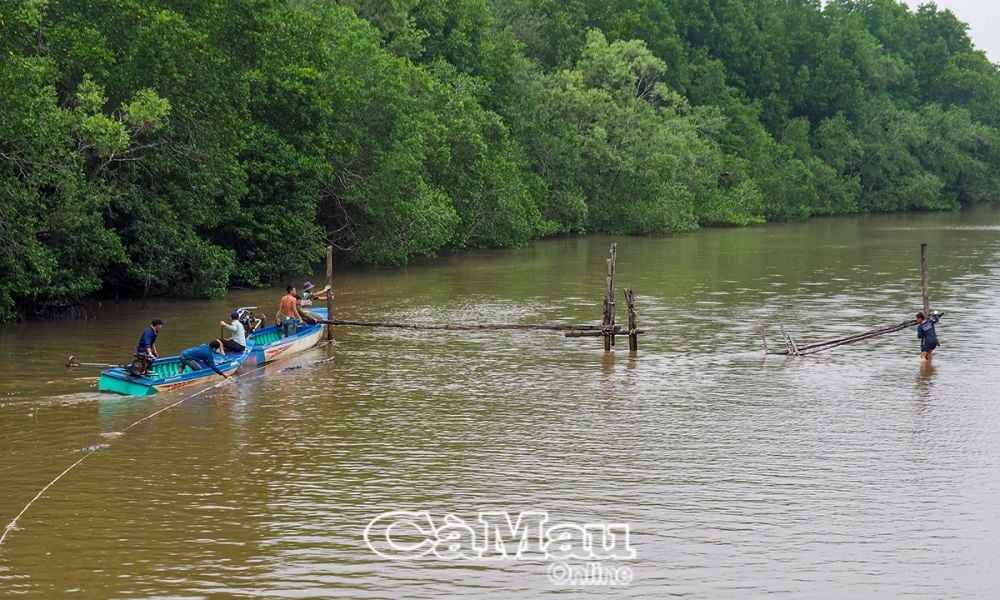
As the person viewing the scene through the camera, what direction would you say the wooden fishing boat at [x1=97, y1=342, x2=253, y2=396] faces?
facing away from the viewer and to the right of the viewer

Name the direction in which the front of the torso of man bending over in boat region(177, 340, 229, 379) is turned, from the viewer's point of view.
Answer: to the viewer's right

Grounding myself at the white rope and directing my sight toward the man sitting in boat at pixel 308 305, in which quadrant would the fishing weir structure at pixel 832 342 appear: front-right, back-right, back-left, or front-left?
front-right

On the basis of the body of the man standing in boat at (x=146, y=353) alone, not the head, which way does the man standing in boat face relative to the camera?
to the viewer's right

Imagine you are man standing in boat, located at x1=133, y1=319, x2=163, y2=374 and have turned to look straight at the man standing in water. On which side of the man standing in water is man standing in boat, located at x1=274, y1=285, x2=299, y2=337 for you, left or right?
left

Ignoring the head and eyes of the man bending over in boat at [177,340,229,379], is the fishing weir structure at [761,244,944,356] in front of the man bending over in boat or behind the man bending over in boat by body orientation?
in front

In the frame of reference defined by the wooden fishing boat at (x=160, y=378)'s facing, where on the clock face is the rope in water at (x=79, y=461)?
The rope in water is roughly at 5 o'clock from the wooden fishing boat.

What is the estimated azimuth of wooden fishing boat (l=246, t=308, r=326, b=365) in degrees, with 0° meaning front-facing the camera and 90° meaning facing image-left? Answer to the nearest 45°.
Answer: approximately 225°

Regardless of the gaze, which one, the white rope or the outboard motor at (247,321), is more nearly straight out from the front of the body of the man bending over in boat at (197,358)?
the outboard motor

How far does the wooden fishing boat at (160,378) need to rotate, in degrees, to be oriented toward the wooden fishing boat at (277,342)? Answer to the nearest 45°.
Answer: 0° — it already faces it

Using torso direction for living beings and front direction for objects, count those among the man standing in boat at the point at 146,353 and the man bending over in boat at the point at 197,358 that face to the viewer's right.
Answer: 2
